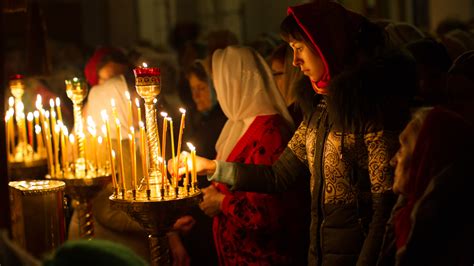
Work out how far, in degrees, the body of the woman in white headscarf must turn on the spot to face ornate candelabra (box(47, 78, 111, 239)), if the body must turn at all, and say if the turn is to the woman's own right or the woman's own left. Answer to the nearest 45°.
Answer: approximately 45° to the woman's own left

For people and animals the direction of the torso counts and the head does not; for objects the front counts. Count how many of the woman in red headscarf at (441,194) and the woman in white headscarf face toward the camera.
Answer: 0

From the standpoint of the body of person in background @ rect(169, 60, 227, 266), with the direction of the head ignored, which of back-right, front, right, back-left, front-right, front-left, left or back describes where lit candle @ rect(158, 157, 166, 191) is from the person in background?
front-left

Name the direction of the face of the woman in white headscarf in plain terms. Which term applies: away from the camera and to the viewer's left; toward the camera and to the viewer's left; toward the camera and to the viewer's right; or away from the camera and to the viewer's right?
away from the camera and to the viewer's left

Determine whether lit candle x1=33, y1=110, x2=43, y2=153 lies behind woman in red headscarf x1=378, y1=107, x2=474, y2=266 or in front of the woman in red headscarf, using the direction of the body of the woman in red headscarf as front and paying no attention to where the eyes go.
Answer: in front

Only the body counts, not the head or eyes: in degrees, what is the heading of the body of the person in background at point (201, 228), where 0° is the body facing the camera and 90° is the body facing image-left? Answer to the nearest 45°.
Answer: approximately 45°

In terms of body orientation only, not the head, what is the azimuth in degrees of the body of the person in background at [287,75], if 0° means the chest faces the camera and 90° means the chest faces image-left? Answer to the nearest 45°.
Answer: approximately 45°

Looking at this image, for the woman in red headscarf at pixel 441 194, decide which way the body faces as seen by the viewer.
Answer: to the viewer's left

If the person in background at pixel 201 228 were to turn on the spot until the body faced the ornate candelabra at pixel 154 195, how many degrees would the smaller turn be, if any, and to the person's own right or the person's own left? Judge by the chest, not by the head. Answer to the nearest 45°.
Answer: approximately 45° to the person's own left
